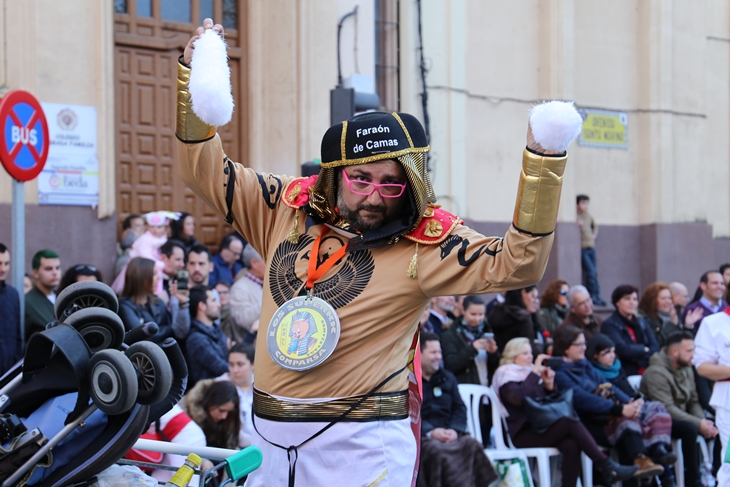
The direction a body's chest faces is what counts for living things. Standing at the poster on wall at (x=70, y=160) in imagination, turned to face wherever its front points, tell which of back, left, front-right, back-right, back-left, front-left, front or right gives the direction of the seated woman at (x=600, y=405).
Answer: front-left

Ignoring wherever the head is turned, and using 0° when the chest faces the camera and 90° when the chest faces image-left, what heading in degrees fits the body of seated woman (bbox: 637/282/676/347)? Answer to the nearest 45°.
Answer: approximately 315°

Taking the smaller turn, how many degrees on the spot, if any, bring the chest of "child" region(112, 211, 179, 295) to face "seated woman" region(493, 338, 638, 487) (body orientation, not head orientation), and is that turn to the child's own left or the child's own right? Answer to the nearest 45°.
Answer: approximately 45° to the child's own left

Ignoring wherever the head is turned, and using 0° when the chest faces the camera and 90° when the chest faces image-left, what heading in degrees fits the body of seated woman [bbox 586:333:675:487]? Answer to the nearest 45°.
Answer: approximately 315°

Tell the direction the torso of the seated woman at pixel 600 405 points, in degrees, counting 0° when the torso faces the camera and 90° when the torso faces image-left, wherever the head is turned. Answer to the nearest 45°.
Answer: approximately 315°

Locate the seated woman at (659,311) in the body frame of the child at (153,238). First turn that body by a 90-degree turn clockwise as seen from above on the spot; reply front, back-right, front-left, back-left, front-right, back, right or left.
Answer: back

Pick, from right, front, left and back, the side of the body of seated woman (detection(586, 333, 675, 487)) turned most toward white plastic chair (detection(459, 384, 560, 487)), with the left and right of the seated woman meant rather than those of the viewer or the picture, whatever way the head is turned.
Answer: right
